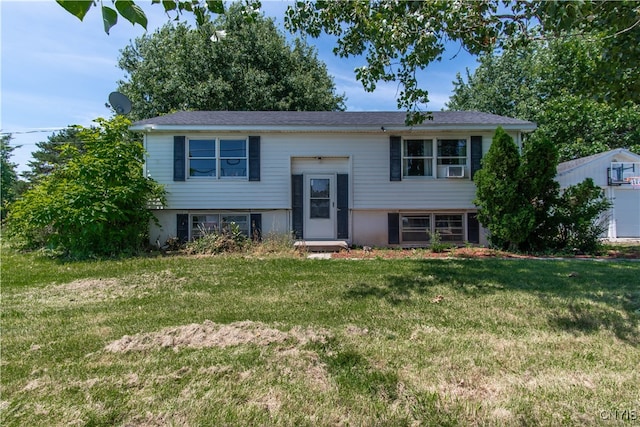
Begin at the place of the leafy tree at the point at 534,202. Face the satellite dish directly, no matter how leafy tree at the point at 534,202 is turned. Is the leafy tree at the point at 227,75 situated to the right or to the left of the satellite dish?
right

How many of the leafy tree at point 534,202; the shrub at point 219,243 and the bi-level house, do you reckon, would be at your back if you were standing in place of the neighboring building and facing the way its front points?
0

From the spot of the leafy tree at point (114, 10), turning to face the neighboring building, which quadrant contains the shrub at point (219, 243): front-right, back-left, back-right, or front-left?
front-left

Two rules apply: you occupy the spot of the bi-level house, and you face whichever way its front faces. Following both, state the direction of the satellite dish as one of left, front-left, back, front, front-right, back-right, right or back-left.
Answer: right

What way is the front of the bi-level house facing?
toward the camera

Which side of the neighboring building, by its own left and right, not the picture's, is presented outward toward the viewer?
front

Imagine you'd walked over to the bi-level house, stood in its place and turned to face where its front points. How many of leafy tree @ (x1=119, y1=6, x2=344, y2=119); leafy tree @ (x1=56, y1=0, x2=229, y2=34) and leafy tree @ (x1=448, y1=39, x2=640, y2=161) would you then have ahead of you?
1

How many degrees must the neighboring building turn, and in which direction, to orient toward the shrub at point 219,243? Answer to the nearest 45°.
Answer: approximately 45° to its right

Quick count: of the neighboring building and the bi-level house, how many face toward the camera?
2

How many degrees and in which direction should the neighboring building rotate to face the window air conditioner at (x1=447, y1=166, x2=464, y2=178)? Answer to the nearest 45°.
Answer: approximately 45° to its right

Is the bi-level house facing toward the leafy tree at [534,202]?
no
